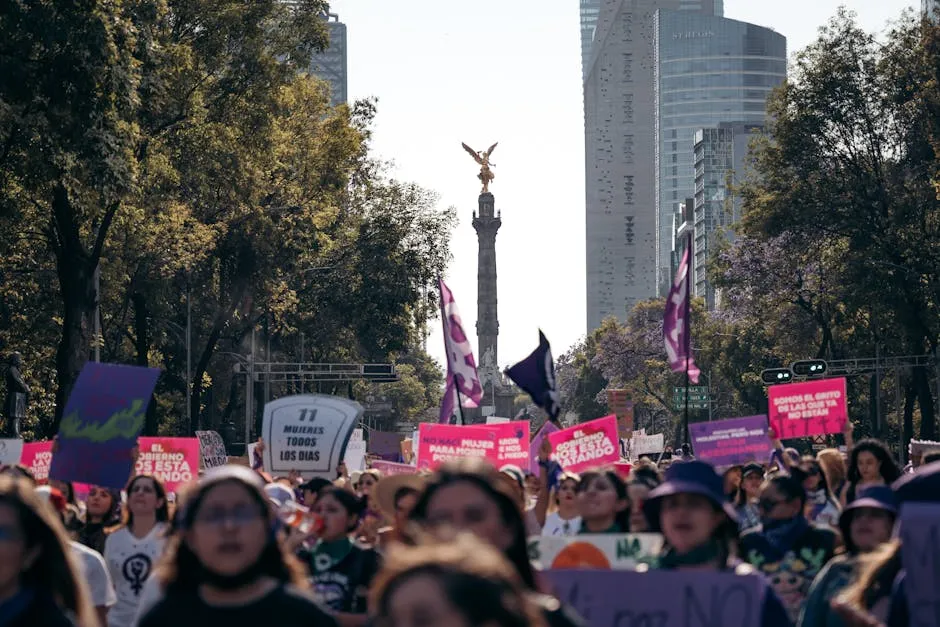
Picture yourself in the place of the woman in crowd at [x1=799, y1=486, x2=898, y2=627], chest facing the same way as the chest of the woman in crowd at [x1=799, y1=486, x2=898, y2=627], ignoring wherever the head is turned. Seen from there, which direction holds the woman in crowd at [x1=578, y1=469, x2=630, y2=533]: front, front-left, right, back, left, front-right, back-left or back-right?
right

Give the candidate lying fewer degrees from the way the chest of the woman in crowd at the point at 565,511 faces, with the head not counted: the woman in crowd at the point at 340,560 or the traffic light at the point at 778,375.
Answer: the woman in crowd

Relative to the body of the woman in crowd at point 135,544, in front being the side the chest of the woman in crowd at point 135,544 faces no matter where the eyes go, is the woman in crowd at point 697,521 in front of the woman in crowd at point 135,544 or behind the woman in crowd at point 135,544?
in front

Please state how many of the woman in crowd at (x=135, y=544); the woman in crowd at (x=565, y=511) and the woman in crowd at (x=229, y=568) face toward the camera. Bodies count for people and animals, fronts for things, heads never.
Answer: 3

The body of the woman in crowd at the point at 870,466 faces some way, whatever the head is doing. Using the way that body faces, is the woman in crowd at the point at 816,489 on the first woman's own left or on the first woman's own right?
on the first woman's own right

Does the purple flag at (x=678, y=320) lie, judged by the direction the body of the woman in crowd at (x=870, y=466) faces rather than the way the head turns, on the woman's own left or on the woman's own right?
on the woman's own right

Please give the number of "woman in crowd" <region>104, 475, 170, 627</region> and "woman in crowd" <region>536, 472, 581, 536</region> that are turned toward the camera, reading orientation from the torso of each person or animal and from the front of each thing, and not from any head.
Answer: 2

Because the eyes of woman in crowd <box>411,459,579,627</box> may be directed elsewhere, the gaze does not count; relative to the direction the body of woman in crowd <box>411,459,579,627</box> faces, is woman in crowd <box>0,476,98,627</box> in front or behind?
in front

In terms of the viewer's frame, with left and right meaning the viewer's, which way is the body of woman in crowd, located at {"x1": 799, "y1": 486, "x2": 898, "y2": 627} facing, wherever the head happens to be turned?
facing the viewer and to the left of the viewer
